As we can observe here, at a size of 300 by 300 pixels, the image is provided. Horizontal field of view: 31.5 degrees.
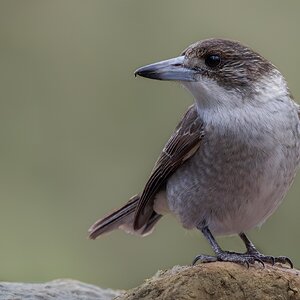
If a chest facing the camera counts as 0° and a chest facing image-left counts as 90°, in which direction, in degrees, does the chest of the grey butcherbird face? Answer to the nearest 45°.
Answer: approximately 315°

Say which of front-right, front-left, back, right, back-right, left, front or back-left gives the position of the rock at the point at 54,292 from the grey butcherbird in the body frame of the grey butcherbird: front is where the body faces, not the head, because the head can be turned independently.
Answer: back-right
